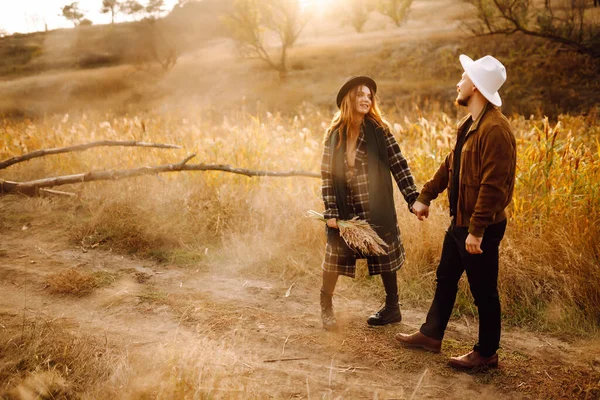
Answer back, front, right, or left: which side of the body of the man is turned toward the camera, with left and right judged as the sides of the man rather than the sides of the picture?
left

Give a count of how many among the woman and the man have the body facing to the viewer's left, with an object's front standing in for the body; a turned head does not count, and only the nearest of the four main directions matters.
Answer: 1

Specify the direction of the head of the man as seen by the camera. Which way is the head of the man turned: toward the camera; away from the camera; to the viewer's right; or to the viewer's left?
to the viewer's left

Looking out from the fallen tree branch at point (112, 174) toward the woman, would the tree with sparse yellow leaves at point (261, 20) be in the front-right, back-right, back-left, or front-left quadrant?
back-left

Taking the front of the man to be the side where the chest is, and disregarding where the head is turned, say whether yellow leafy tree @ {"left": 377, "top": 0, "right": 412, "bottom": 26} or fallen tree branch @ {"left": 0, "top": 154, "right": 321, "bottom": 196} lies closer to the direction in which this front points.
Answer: the fallen tree branch

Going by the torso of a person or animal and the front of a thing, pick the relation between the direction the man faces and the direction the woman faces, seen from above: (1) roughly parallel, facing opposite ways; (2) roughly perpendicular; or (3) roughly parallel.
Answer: roughly perpendicular

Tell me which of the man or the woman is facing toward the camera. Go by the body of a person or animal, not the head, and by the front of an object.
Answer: the woman

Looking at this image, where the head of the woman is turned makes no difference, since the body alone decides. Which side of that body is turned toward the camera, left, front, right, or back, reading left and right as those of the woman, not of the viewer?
front

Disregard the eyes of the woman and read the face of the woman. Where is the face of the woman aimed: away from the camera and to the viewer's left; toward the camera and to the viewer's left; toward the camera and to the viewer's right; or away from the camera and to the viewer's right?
toward the camera and to the viewer's right

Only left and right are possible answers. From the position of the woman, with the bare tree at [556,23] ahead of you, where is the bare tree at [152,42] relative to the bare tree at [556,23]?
left

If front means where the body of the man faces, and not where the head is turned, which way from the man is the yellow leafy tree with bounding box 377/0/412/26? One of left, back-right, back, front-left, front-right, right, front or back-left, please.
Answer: right
